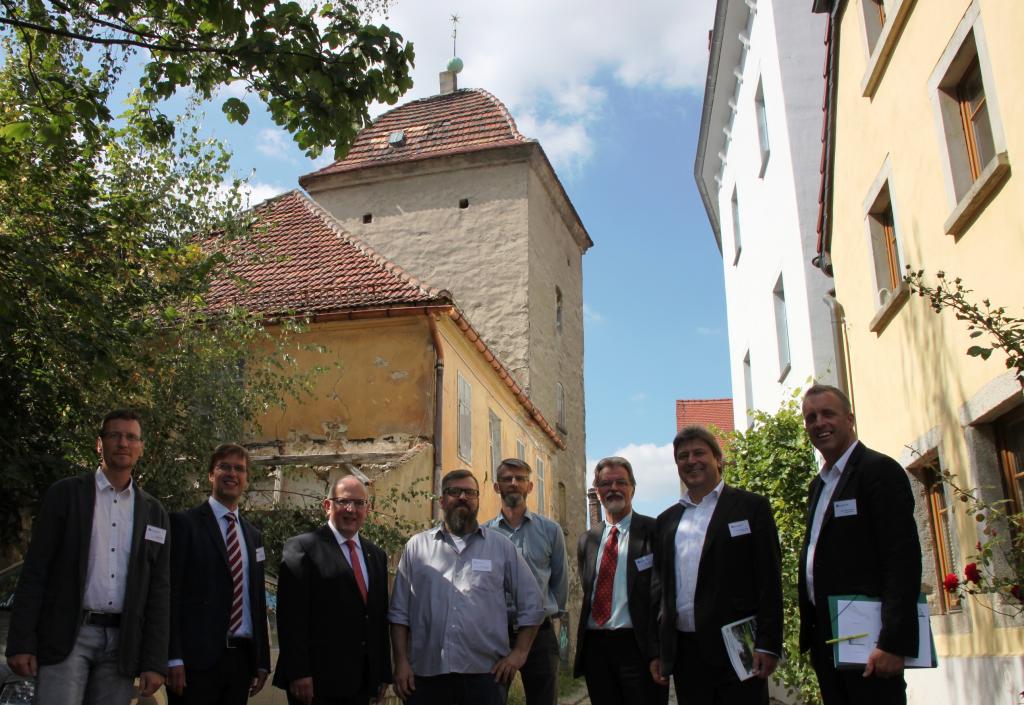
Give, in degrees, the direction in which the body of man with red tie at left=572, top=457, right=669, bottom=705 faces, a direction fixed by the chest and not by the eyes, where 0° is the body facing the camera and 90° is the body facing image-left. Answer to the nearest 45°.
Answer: approximately 0°

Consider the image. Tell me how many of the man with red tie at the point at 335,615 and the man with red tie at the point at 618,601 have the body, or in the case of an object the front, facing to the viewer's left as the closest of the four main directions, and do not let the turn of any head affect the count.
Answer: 0

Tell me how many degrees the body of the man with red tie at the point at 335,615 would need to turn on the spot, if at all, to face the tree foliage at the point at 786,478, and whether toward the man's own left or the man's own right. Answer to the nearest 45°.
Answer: approximately 90° to the man's own left

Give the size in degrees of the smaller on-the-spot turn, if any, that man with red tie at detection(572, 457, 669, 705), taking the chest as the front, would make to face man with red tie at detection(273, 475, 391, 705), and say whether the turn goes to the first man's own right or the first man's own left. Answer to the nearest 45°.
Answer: approximately 90° to the first man's own right

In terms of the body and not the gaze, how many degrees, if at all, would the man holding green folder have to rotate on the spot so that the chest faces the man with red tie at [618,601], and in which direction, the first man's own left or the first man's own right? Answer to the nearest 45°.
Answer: approximately 90° to the first man's own right

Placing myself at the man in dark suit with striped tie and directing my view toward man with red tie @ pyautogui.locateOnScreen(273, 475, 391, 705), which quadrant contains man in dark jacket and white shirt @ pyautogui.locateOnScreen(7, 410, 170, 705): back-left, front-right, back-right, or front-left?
back-right

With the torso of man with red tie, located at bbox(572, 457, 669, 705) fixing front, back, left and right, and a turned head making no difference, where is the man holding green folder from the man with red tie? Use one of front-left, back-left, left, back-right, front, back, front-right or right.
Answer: front-left

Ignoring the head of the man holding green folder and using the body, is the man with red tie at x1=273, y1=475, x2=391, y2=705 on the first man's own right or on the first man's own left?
on the first man's own right

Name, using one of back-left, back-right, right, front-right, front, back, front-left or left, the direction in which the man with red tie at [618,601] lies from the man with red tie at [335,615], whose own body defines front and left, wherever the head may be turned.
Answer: front-left

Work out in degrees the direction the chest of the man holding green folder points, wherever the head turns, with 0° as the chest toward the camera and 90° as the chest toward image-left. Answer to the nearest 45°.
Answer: approximately 45°
